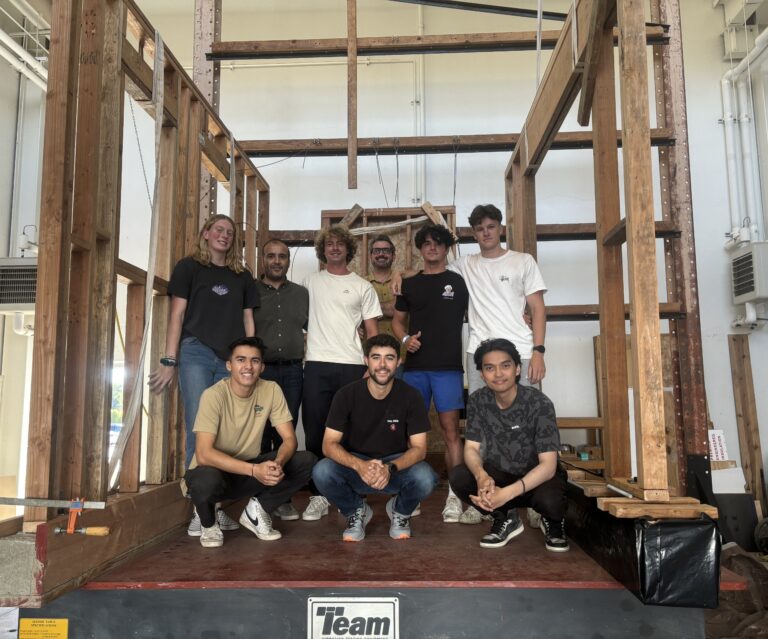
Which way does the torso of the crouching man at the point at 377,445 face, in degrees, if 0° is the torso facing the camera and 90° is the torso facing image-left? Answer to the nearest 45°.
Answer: approximately 0°

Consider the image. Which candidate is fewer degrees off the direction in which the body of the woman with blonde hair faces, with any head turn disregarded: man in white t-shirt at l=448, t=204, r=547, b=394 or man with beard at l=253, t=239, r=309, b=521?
the man in white t-shirt

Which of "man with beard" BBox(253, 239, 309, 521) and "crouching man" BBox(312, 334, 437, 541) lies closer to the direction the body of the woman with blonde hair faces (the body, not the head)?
the crouching man

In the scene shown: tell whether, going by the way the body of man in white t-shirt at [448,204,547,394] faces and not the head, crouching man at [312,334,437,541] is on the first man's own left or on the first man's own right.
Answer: on the first man's own right

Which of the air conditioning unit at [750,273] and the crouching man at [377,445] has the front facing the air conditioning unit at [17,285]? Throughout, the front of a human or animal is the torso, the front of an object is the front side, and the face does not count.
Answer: the air conditioning unit at [750,273]

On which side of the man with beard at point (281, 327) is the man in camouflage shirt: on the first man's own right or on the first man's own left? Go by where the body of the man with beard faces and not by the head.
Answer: on the first man's own left

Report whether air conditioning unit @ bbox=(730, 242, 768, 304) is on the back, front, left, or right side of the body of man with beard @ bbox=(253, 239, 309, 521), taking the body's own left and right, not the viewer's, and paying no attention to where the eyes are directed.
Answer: left

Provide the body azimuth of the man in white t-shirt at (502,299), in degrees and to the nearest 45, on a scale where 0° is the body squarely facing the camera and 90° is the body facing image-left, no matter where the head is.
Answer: approximately 0°

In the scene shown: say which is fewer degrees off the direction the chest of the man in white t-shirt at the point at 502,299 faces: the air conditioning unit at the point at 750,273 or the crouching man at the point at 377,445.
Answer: the crouching man

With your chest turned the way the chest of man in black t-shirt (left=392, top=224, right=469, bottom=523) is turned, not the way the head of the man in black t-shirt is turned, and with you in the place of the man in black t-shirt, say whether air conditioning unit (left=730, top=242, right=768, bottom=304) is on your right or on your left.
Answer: on your left

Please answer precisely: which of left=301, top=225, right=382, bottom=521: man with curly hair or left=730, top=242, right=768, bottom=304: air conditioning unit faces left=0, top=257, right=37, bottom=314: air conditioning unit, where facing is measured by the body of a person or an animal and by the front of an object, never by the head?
left=730, top=242, right=768, bottom=304: air conditioning unit

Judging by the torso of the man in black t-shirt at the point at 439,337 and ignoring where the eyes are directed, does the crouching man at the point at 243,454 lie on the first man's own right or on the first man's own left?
on the first man's own right
